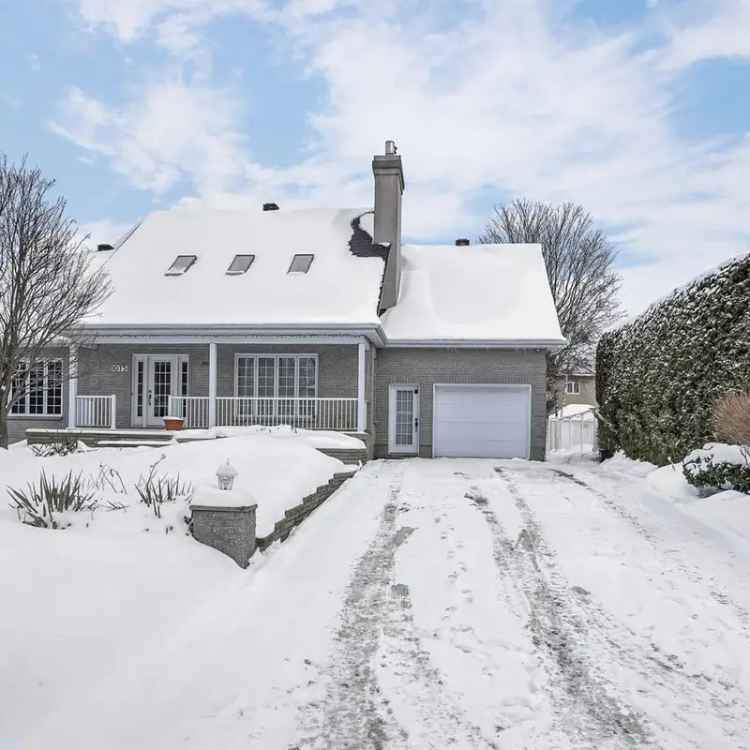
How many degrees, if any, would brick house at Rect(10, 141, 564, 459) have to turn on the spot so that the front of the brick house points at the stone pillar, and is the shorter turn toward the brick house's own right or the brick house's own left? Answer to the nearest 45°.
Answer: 0° — it already faces it

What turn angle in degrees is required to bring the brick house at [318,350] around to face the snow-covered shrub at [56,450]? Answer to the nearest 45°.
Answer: approximately 45° to its right

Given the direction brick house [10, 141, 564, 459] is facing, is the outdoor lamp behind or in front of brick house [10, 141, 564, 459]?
in front

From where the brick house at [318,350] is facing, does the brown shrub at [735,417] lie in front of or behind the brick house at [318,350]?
in front

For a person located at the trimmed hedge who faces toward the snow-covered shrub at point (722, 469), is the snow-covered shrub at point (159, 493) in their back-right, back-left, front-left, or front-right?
front-right

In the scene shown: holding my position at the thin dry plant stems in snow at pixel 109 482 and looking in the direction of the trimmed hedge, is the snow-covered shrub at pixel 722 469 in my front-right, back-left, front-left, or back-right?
front-right

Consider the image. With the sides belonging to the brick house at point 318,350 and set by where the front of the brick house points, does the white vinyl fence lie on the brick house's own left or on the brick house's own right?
on the brick house's own left

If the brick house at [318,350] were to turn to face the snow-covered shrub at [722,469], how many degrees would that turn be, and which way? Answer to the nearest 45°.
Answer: approximately 45° to its left

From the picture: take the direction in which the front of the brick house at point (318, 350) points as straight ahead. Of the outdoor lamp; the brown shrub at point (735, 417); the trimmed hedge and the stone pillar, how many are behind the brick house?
0

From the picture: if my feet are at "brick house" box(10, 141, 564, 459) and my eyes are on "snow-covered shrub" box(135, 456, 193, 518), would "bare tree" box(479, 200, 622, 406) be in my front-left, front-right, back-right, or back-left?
back-left

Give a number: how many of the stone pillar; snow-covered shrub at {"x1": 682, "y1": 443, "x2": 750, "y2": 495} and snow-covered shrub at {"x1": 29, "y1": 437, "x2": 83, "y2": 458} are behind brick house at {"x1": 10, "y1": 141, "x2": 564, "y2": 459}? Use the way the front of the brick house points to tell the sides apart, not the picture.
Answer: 0

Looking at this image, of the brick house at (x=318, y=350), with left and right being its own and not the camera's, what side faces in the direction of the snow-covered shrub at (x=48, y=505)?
front

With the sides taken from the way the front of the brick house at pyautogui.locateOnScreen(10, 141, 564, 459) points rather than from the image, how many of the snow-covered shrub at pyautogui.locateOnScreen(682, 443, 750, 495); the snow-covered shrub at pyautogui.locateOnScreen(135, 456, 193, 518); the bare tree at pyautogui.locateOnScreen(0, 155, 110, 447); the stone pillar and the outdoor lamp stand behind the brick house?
0

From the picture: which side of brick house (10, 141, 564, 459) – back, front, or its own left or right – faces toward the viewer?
front
